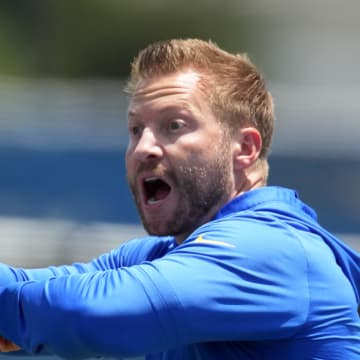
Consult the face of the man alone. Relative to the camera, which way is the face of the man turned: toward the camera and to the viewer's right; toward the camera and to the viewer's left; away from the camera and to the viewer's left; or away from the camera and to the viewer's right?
toward the camera and to the viewer's left

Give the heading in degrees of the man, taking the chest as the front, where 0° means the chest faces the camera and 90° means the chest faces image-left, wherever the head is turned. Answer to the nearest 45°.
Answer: approximately 90°
